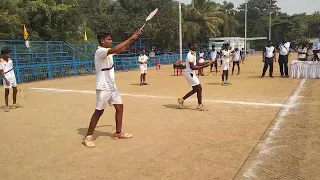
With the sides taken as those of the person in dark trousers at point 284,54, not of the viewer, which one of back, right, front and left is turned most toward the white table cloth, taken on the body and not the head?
left

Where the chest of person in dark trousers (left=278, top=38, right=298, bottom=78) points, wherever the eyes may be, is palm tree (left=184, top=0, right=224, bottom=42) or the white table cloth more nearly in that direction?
the white table cloth

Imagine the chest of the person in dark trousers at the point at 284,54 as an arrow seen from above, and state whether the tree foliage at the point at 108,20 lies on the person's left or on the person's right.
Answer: on the person's right

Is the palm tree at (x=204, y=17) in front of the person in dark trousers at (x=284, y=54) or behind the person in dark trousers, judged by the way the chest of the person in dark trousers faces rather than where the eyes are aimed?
behind

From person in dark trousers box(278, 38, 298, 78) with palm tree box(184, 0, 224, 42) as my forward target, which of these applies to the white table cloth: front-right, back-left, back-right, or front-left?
back-right

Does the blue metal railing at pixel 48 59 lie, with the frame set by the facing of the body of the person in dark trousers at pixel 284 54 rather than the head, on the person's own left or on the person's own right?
on the person's own right

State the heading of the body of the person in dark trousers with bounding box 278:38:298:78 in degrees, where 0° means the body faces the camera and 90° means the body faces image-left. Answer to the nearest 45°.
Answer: approximately 0°
